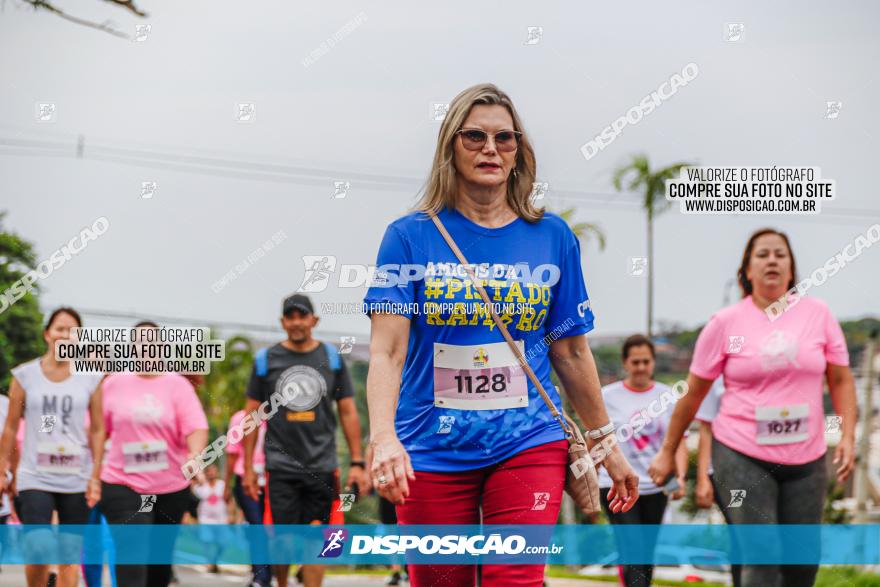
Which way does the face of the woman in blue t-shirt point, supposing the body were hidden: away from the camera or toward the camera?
toward the camera

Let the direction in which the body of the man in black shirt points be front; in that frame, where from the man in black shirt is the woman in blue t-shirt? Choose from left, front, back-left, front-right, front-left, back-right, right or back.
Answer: front

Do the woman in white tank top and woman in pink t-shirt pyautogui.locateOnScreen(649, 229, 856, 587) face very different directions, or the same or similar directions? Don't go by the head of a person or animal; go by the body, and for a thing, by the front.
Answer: same or similar directions

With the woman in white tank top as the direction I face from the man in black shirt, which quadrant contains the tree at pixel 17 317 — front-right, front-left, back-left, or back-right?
front-right

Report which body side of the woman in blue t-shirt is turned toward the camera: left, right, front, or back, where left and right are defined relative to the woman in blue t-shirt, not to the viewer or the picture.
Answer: front

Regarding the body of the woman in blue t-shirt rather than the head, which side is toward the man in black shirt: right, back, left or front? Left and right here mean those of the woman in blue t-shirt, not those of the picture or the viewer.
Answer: back

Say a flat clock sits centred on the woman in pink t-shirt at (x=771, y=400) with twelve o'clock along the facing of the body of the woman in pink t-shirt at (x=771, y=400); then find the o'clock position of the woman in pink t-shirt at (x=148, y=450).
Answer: the woman in pink t-shirt at (x=148, y=450) is roughly at 3 o'clock from the woman in pink t-shirt at (x=771, y=400).

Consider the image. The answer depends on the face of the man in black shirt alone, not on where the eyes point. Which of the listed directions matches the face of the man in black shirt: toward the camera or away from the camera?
toward the camera

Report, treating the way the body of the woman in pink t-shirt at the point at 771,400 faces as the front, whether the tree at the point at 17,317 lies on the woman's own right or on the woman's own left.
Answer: on the woman's own right

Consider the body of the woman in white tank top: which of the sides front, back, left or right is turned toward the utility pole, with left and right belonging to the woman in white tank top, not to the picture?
left

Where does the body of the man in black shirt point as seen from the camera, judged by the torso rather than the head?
toward the camera

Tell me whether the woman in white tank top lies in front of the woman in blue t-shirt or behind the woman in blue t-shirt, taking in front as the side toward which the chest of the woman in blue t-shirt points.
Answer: behind

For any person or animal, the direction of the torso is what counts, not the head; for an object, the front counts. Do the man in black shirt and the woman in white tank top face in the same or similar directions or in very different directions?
same or similar directions

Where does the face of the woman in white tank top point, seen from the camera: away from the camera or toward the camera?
toward the camera
